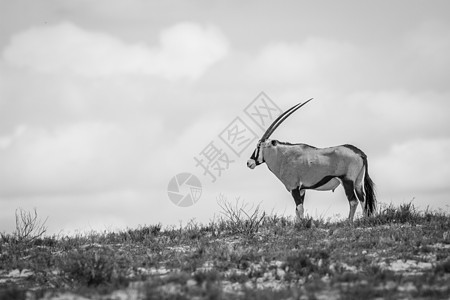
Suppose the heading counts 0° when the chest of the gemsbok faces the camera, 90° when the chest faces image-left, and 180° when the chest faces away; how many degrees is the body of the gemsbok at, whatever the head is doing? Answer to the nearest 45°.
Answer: approximately 90°

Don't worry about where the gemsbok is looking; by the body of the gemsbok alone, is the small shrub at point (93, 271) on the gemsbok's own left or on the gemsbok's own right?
on the gemsbok's own left
